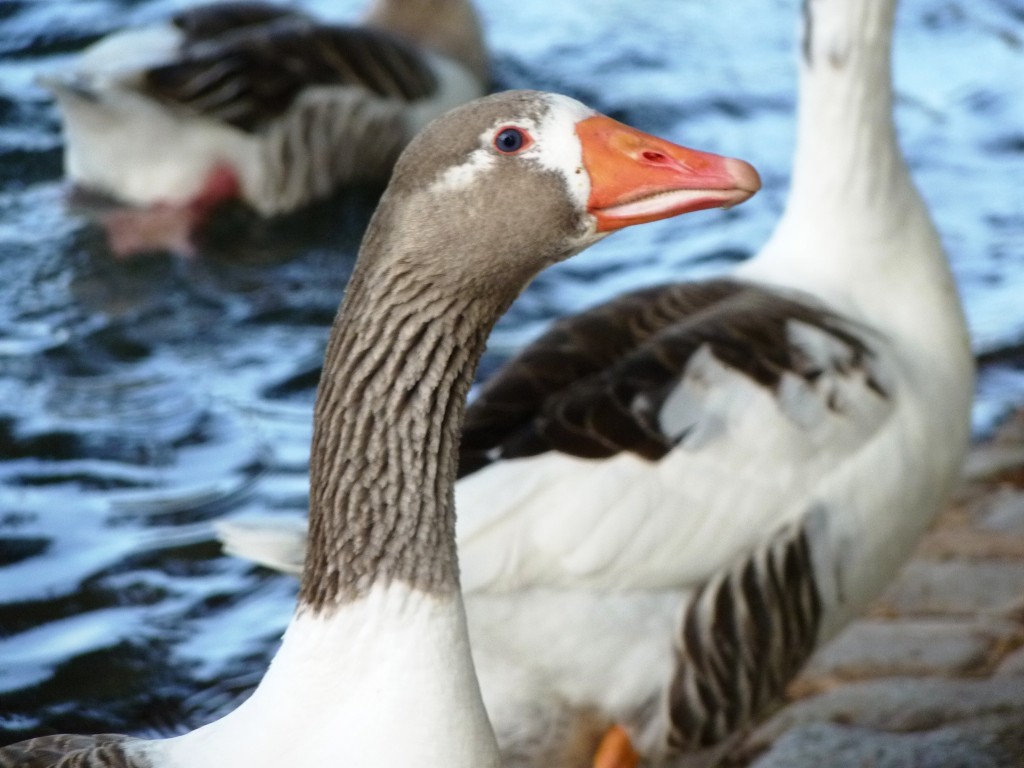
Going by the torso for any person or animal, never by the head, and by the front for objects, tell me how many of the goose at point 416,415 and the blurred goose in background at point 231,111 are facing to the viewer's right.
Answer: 2

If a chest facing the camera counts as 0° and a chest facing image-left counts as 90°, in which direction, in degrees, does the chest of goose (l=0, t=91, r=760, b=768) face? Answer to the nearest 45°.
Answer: approximately 270°

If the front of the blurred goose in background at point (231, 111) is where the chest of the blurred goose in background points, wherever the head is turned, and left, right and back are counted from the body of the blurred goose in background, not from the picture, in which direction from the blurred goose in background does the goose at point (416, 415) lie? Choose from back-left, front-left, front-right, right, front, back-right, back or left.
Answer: right

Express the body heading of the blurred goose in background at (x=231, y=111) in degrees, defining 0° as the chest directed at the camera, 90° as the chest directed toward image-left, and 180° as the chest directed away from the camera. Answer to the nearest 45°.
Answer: approximately 270°

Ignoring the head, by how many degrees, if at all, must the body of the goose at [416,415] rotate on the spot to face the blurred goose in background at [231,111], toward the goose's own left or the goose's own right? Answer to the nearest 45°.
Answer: approximately 90° to the goose's own left
